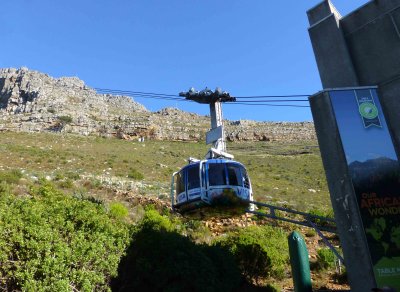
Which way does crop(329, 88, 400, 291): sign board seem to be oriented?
toward the camera

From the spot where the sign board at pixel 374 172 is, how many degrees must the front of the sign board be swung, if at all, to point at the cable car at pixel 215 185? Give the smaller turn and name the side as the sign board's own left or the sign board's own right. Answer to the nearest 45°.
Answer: approximately 180°

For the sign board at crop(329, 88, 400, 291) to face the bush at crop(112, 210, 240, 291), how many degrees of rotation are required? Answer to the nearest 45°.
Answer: approximately 90° to its right

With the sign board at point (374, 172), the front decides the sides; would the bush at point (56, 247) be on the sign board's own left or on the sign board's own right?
on the sign board's own right
